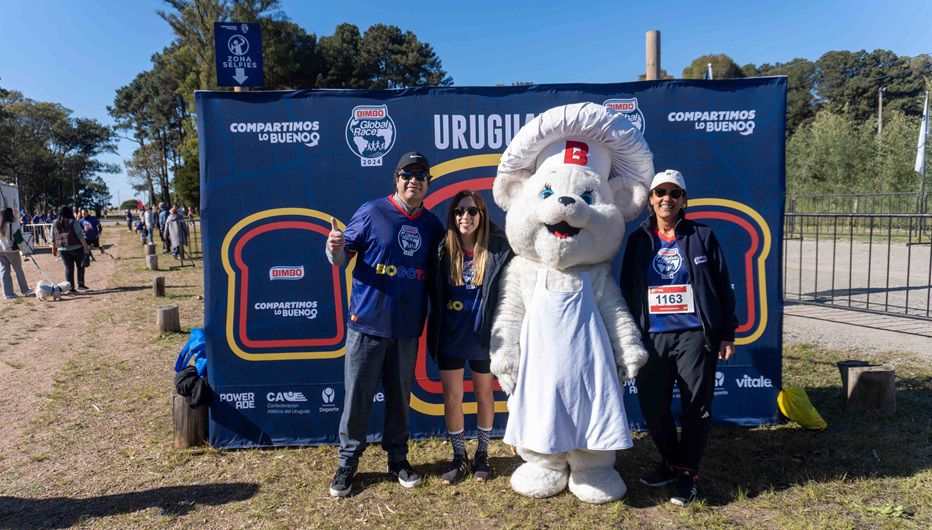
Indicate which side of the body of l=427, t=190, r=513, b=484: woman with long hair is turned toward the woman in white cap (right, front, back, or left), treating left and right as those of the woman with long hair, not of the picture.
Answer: left

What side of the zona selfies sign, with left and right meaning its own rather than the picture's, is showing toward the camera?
front

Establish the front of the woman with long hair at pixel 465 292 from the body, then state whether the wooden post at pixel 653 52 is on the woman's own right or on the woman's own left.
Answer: on the woman's own left

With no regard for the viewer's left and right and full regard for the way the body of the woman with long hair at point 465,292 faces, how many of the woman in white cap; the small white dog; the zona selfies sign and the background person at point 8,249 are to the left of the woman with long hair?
1

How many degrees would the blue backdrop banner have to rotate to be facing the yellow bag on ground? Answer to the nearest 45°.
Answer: approximately 90° to its left

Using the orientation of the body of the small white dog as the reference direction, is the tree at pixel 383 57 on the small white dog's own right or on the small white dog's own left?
on the small white dog's own left
